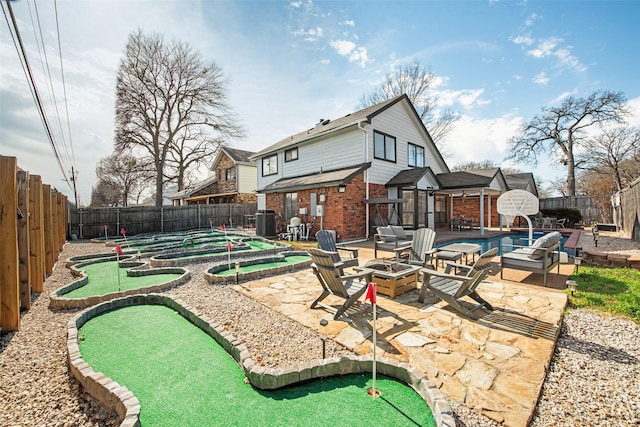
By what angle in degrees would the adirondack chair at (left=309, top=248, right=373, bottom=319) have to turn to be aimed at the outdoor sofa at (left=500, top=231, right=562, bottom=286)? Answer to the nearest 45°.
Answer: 0° — it already faces it

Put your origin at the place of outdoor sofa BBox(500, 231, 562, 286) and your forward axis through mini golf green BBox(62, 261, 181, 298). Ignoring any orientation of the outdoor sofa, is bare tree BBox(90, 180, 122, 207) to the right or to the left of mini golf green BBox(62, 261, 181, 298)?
right

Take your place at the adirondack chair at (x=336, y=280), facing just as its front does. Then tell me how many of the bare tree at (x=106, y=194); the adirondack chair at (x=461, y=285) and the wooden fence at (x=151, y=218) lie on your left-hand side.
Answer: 2

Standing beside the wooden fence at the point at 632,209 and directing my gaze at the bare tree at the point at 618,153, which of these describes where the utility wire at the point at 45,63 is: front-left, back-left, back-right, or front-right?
back-left

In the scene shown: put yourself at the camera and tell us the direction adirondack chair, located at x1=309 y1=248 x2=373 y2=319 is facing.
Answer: facing away from the viewer and to the right of the viewer

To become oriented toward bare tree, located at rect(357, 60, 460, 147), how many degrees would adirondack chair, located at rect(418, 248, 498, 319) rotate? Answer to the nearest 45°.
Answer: approximately 45° to its right
